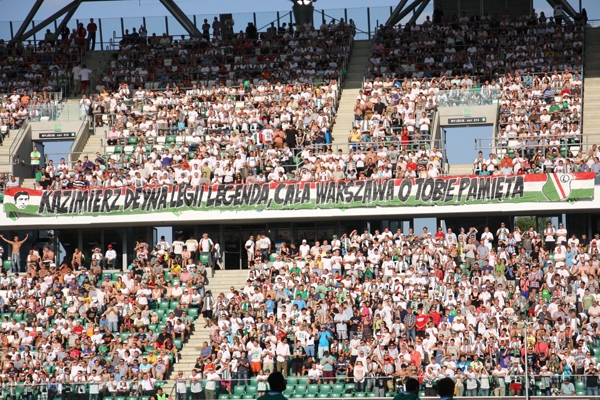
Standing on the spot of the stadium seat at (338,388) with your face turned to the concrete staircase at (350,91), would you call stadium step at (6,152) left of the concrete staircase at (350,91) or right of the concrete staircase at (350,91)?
left

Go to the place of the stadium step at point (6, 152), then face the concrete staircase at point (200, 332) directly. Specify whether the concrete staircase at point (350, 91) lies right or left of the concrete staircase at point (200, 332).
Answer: left

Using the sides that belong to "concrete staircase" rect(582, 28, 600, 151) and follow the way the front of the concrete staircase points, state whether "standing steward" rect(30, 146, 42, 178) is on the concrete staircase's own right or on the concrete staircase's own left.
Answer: on the concrete staircase's own right

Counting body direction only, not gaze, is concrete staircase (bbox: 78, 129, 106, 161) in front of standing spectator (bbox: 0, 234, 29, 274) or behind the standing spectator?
behind

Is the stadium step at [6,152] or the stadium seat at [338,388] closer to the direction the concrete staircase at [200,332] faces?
the stadium seat

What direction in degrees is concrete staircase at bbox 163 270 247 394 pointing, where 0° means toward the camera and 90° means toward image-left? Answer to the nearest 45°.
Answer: approximately 0°

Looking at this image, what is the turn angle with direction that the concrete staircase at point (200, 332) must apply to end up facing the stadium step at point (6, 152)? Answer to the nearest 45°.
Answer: approximately 135° to its right

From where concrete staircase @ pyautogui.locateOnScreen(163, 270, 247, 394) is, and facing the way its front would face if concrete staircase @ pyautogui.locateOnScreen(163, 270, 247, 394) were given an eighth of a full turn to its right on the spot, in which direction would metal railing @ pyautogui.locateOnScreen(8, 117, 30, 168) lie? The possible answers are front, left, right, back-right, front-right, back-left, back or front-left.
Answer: right

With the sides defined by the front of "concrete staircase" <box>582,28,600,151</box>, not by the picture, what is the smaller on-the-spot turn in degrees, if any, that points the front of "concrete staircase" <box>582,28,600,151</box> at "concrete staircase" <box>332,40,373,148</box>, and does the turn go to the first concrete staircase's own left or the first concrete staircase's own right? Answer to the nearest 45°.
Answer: approximately 90° to the first concrete staircase's own right

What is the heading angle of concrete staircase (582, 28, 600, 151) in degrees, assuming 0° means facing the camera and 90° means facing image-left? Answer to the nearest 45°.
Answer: approximately 0°

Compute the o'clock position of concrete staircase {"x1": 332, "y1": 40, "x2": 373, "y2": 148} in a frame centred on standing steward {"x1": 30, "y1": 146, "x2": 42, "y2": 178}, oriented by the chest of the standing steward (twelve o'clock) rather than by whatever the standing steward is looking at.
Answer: The concrete staircase is roughly at 9 o'clock from the standing steward.
